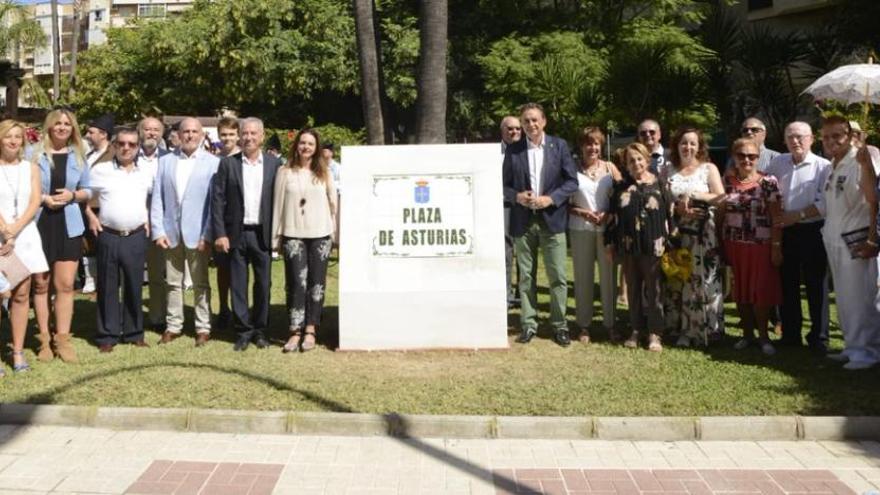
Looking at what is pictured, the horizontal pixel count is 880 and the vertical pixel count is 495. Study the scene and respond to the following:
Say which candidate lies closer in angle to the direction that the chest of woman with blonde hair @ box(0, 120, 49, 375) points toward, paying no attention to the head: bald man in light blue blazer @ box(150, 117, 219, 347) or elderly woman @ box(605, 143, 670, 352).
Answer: the elderly woman

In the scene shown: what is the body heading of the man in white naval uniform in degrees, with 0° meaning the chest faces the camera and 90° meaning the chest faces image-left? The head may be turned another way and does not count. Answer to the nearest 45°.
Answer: approximately 45°

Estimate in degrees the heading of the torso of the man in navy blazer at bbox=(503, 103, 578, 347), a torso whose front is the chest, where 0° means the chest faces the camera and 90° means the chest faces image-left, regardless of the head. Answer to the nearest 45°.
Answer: approximately 0°

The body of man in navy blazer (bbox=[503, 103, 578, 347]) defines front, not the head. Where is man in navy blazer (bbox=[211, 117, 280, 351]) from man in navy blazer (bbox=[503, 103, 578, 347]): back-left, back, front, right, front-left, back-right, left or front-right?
right

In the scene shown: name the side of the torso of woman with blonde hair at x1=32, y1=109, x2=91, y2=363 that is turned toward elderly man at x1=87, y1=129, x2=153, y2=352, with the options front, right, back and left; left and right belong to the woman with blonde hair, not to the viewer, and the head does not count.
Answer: left

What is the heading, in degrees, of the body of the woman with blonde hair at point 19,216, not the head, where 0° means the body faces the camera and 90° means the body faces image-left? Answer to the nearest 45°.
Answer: approximately 0°

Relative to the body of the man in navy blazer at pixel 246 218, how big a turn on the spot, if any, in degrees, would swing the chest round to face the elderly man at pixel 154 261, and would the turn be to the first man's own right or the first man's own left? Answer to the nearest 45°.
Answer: approximately 135° to the first man's own right

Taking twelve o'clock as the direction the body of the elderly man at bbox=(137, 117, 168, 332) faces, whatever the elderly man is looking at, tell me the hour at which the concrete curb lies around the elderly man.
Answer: The concrete curb is roughly at 11 o'clock from the elderly man.

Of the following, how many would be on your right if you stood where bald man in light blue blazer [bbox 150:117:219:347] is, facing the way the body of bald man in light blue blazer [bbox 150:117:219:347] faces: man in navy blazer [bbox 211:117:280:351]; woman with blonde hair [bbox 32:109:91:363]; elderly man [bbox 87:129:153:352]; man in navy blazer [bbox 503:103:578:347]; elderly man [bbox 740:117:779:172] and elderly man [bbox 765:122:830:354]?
2
